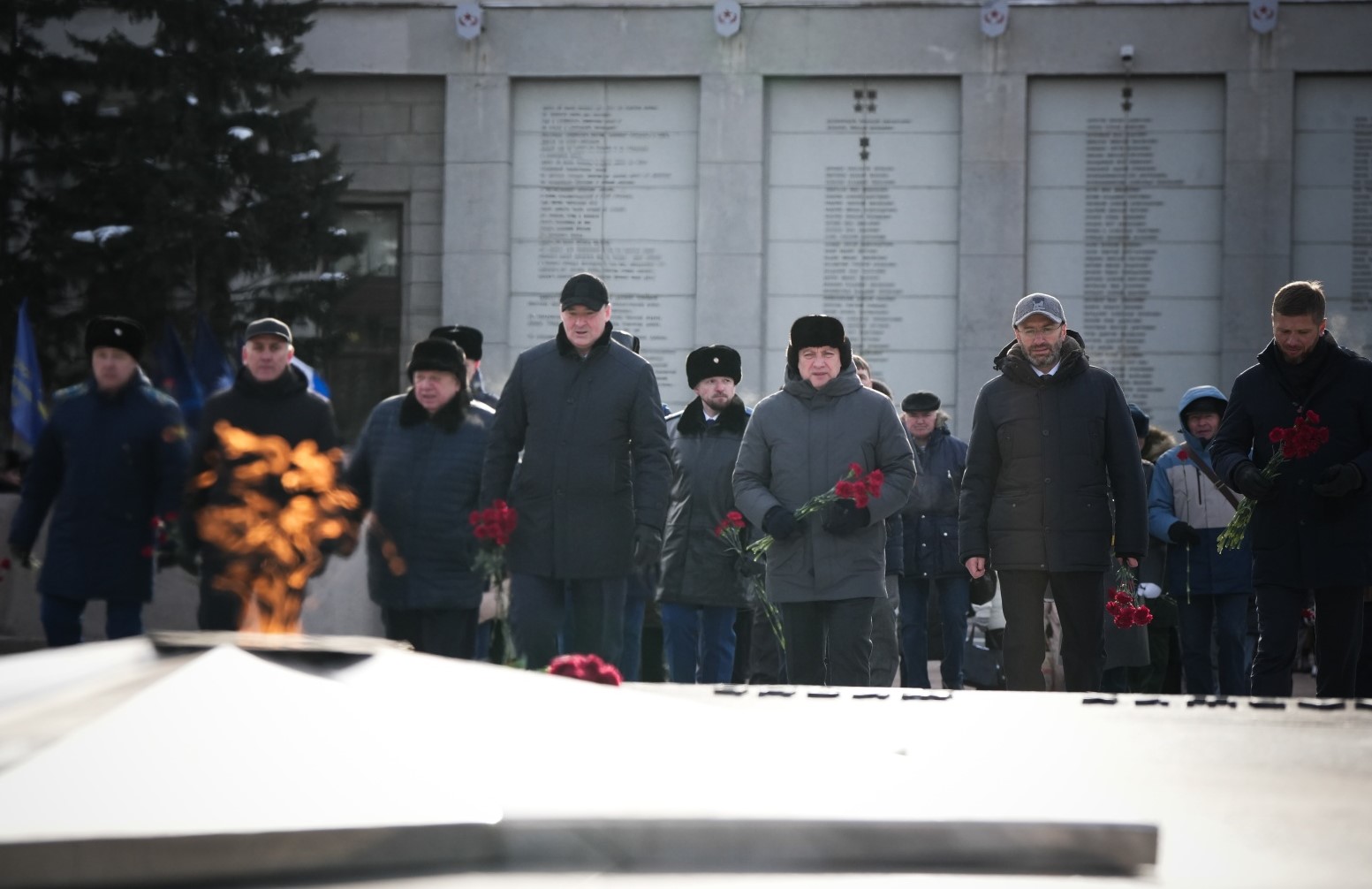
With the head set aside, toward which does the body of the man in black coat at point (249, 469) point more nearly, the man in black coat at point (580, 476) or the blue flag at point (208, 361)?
the man in black coat

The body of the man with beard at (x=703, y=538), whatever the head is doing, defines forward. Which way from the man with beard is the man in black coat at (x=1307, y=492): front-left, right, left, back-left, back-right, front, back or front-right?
front-left

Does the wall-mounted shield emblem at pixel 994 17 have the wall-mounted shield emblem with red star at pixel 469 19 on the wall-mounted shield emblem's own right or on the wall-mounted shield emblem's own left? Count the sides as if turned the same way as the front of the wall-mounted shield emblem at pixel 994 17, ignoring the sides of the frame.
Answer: on the wall-mounted shield emblem's own right

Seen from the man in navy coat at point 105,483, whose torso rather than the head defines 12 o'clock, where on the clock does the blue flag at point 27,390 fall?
The blue flag is roughly at 6 o'clock from the man in navy coat.

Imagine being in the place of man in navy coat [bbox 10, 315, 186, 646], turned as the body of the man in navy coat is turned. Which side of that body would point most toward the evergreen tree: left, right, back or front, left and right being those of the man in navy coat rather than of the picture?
back

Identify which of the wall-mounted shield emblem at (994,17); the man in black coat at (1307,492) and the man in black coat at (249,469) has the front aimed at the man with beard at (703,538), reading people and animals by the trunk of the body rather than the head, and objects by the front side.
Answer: the wall-mounted shield emblem

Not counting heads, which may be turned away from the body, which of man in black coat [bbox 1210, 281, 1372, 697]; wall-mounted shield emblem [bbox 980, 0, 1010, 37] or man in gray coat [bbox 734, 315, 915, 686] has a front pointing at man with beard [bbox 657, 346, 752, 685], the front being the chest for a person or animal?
the wall-mounted shield emblem
